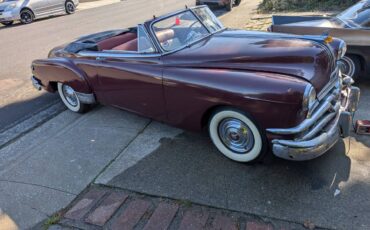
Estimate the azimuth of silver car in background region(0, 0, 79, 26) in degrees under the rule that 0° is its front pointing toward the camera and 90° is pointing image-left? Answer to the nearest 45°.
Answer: approximately 45°

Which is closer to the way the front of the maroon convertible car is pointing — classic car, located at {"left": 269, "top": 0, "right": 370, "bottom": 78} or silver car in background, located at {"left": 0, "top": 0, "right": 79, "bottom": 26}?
the classic car

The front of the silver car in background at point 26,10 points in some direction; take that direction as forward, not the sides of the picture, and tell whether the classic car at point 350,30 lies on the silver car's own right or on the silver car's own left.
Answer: on the silver car's own left

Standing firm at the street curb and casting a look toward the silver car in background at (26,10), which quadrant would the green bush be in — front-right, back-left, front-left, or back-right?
front-right

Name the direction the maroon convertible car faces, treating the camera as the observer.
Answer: facing the viewer and to the right of the viewer

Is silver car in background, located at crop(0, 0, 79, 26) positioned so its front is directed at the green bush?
no

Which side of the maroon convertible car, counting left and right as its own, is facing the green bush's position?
left

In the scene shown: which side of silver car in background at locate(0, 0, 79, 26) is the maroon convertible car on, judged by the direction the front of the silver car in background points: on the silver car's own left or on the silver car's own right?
on the silver car's own left

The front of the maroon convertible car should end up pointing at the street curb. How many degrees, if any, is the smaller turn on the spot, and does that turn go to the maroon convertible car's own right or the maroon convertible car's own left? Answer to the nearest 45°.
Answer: approximately 180°

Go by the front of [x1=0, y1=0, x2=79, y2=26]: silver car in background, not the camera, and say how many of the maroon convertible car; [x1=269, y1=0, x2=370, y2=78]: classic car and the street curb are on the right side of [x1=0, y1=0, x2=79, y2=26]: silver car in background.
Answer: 0

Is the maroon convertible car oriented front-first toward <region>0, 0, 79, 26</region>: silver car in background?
no
